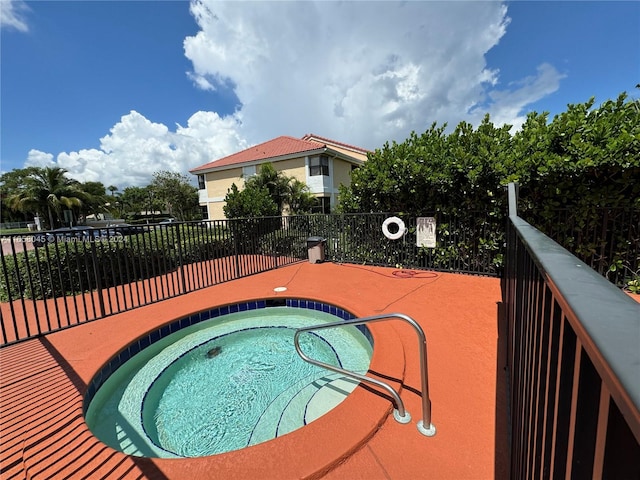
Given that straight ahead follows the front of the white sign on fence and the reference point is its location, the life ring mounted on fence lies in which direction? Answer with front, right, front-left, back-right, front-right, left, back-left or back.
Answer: right

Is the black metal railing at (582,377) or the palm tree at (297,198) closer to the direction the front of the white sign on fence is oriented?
the black metal railing

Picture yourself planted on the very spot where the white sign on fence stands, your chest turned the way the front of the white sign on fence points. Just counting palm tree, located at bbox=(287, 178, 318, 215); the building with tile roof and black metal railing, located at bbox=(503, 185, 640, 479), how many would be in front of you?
1

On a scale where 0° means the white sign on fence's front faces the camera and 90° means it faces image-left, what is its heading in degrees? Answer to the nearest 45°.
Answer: approximately 0°

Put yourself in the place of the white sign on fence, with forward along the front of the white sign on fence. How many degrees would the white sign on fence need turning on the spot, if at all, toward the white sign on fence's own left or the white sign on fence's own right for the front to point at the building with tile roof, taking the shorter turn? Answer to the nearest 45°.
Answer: approximately 135° to the white sign on fence's own right

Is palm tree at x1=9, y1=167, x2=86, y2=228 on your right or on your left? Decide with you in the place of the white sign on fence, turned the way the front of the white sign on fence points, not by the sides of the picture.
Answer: on your right

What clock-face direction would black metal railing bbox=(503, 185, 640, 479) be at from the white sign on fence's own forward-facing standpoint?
The black metal railing is roughly at 12 o'clock from the white sign on fence.

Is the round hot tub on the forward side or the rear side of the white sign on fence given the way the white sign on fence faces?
on the forward side

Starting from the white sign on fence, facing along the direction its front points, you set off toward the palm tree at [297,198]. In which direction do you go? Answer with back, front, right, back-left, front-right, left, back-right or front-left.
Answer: back-right
